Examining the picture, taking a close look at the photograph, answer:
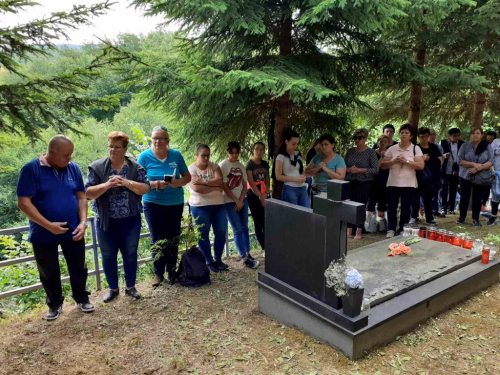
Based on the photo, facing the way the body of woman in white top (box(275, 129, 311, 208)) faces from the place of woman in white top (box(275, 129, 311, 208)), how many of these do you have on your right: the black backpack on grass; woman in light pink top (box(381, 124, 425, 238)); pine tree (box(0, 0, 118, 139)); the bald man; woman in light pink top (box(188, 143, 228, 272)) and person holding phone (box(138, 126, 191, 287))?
5

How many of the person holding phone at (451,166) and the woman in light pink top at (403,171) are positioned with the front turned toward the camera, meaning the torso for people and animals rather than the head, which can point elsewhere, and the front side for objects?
2

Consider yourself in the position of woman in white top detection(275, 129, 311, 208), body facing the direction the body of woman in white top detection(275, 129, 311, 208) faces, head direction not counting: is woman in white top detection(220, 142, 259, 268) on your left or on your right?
on your right

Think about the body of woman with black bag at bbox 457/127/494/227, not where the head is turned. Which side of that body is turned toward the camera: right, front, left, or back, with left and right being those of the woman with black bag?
front

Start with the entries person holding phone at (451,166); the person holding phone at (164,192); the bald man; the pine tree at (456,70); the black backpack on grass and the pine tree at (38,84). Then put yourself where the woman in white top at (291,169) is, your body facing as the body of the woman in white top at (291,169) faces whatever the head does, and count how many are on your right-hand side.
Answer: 4

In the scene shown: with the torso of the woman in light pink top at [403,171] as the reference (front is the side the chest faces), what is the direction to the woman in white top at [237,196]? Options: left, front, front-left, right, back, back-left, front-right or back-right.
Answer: front-right

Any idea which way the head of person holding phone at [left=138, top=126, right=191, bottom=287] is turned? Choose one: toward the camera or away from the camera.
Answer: toward the camera

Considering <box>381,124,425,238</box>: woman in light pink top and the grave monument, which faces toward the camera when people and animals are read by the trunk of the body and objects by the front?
the woman in light pink top

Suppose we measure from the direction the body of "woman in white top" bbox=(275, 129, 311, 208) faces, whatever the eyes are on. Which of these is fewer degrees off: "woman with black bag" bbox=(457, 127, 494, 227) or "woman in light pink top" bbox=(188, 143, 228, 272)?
the woman with black bag

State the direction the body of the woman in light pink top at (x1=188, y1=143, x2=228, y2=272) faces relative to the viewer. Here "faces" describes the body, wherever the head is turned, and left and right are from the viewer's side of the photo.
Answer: facing the viewer and to the right of the viewer

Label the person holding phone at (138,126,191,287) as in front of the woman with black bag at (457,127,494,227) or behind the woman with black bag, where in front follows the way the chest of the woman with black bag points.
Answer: in front

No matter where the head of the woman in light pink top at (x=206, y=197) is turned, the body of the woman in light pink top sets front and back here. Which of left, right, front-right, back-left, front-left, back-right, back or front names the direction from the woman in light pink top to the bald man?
right

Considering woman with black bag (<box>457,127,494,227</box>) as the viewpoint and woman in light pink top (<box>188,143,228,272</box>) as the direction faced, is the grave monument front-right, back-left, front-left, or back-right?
front-left

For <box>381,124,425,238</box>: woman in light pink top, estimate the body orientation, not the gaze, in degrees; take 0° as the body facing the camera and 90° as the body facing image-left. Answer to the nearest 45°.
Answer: approximately 0°

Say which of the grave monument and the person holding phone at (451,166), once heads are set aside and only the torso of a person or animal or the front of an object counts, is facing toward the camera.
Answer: the person holding phone

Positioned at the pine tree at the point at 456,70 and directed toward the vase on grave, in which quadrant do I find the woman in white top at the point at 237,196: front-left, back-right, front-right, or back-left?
front-right

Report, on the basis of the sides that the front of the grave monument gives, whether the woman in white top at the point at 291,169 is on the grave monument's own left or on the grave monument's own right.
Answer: on the grave monument's own left

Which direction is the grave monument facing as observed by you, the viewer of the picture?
facing away from the viewer and to the right of the viewer

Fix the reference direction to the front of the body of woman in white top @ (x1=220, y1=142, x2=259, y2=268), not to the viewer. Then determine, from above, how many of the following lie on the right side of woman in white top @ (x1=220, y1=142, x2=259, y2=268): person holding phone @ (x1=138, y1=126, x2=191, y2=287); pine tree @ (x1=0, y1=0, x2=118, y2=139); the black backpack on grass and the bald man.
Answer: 4
